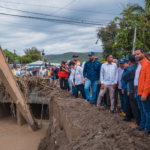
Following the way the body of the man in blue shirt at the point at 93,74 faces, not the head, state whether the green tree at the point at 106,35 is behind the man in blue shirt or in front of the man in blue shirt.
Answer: behind

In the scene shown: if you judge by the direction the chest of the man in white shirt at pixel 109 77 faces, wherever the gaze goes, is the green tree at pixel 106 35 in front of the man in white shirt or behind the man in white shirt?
behind

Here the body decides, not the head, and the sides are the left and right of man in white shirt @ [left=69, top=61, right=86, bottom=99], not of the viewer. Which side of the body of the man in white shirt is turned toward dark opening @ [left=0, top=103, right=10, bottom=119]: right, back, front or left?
front

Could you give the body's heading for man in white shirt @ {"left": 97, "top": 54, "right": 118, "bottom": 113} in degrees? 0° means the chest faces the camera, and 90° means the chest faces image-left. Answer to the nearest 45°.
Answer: approximately 0°

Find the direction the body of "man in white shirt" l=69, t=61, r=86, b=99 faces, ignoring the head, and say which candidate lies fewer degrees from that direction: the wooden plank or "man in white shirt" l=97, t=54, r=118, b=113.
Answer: the wooden plank

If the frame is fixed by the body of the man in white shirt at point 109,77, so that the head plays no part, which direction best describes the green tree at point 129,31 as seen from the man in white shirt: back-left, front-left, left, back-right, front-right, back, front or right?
back

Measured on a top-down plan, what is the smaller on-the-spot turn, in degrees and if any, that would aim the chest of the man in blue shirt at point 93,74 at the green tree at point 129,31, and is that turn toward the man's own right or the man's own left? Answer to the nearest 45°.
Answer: approximately 180°

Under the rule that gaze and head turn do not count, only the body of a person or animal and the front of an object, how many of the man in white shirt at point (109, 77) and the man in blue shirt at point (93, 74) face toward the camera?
2

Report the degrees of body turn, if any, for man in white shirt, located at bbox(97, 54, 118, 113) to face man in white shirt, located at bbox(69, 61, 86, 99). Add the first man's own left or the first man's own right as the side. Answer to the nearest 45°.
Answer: approximately 135° to the first man's own right

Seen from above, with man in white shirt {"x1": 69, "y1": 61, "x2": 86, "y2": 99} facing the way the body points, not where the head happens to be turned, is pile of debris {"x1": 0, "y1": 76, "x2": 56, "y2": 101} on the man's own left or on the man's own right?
on the man's own right
